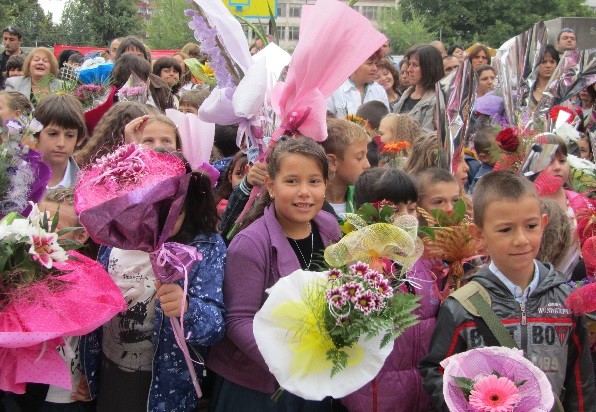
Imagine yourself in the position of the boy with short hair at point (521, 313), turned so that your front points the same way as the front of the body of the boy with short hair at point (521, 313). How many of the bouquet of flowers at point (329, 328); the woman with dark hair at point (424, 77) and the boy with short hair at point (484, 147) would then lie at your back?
2

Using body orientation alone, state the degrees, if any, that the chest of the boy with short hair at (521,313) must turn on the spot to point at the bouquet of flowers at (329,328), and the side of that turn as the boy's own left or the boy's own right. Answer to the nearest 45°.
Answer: approximately 45° to the boy's own right

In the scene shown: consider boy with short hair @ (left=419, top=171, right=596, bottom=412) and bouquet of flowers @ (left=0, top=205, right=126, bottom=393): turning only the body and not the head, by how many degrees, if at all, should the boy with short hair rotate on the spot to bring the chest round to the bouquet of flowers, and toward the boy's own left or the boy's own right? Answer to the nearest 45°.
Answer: approximately 90° to the boy's own right

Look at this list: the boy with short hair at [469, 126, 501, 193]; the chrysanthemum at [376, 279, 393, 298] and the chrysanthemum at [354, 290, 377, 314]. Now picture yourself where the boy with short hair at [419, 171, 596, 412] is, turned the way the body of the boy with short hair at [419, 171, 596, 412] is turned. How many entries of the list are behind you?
1

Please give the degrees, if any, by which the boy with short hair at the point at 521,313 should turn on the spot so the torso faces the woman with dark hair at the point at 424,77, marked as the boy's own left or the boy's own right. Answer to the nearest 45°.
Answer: approximately 180°

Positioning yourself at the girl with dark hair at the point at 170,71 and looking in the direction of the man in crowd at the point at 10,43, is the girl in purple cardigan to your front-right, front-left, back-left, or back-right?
back-left

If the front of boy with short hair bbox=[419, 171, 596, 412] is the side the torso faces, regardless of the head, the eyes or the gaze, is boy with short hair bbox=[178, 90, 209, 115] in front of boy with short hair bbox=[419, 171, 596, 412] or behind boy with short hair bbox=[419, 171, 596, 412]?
behind

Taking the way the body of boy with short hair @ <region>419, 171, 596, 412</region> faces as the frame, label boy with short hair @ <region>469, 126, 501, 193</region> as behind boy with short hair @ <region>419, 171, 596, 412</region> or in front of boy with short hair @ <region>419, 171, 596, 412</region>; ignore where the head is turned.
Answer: behind

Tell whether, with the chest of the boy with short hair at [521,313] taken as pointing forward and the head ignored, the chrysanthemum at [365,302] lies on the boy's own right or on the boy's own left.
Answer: on the boy's own right
